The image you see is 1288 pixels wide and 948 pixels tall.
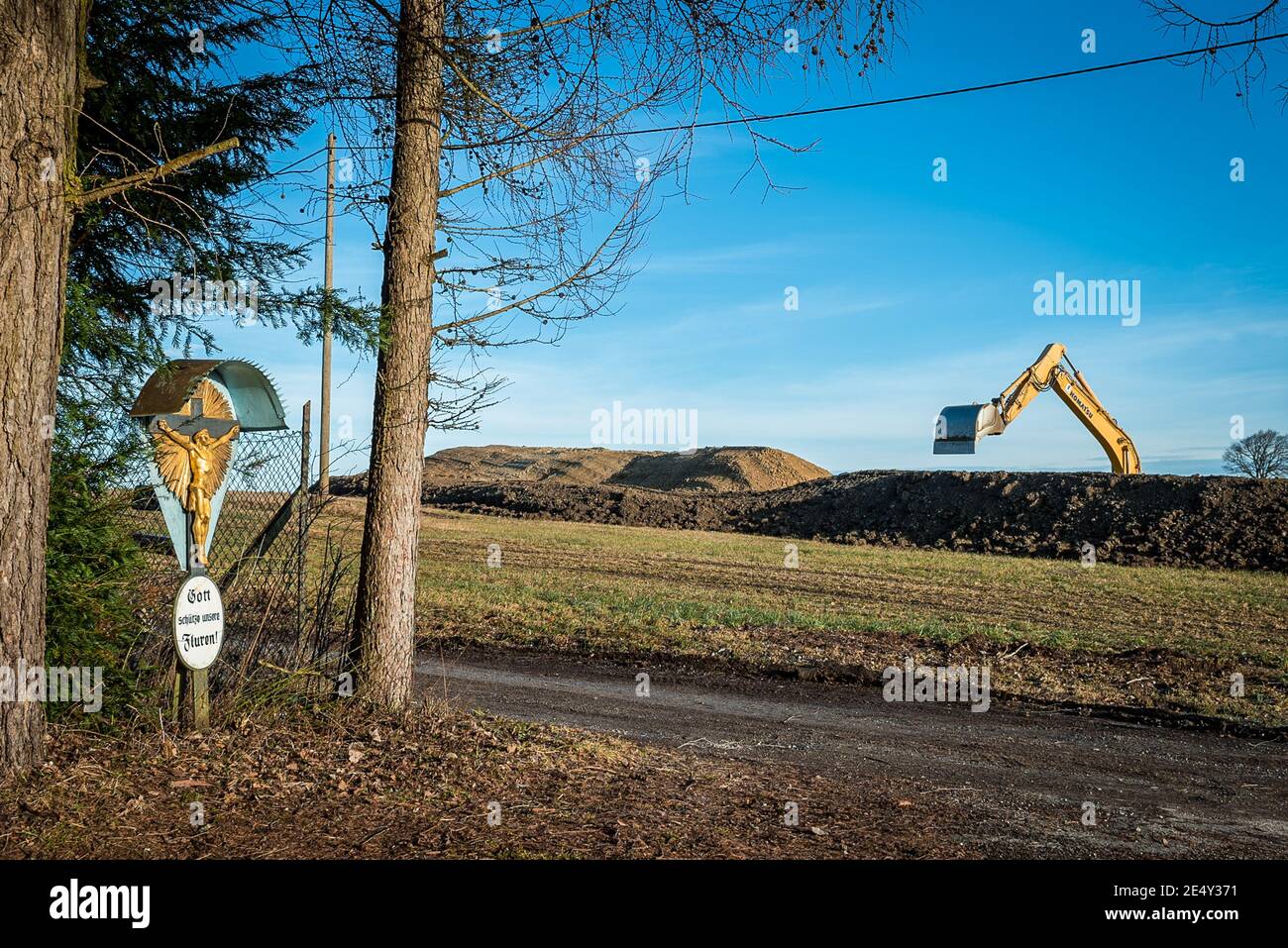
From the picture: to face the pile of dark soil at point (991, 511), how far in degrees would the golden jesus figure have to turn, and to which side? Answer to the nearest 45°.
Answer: approximately 90° to its left

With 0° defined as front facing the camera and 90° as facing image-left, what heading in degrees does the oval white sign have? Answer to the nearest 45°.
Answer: approximately 315°

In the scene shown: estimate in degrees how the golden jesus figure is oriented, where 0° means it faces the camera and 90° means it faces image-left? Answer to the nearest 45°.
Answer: approximately 315°

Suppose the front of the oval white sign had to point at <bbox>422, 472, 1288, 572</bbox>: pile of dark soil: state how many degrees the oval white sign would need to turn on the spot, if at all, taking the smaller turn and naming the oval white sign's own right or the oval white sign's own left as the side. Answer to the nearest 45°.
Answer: approximately 90° to the oval white sign's own left
